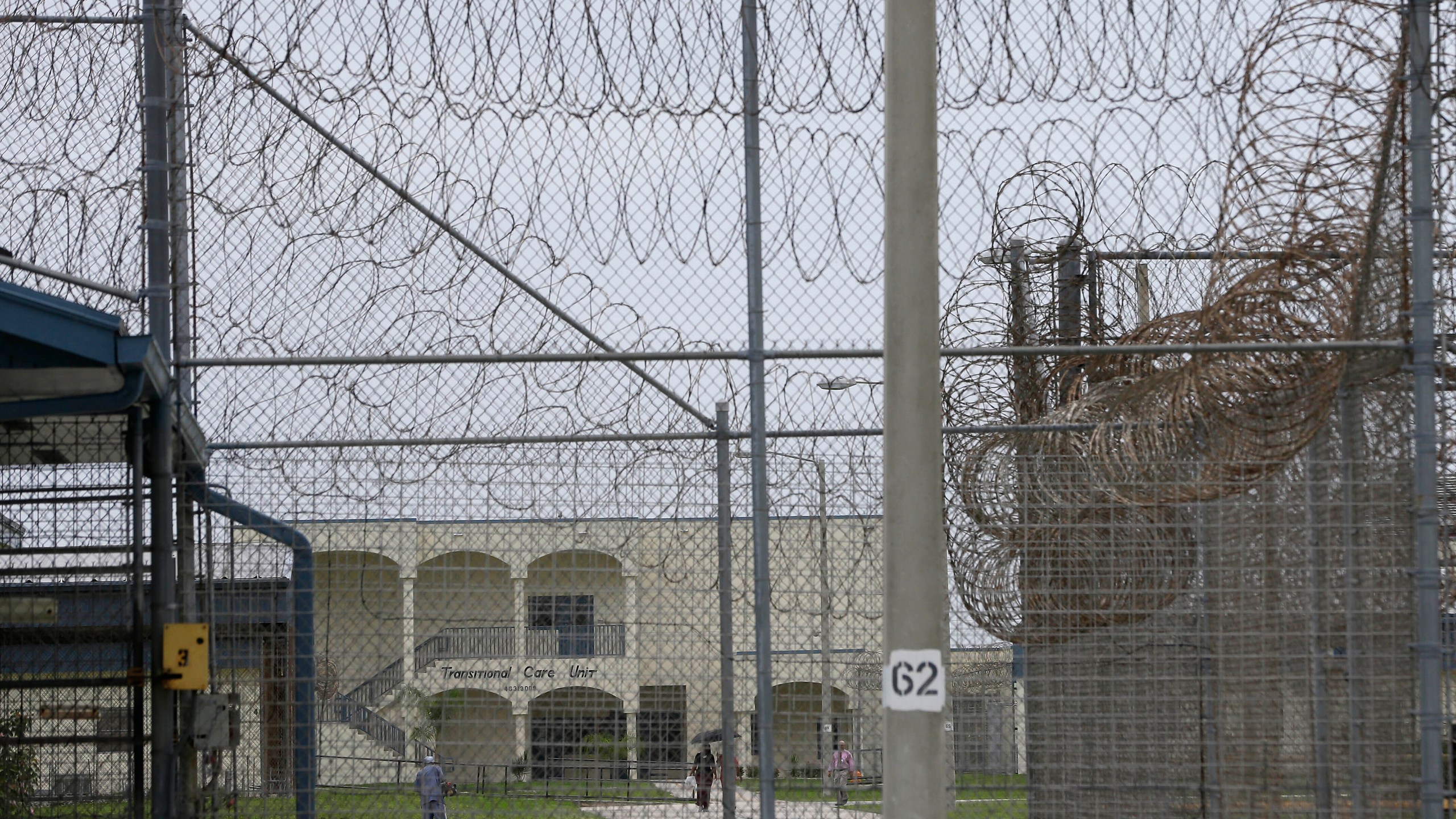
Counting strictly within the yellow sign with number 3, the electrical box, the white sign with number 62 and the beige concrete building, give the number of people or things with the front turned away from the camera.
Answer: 0

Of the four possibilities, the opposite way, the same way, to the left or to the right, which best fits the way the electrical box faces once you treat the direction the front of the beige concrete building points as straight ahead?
the same way

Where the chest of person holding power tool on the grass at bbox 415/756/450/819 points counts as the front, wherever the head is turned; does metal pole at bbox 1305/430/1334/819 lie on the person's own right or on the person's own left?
on the person's own right

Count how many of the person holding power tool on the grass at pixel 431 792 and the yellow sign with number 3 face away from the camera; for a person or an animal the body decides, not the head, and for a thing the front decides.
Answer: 1

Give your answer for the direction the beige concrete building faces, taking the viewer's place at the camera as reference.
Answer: facing the viewer

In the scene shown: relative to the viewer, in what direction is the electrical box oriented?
toward the camera

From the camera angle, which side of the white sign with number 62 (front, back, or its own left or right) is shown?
front

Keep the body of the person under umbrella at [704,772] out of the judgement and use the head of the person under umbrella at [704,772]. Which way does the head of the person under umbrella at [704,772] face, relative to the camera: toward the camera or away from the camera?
toward the camera

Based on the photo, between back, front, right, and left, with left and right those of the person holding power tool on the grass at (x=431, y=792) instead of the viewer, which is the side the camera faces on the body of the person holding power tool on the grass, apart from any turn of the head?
back

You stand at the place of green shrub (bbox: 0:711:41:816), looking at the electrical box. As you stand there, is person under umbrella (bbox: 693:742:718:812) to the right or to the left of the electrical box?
left

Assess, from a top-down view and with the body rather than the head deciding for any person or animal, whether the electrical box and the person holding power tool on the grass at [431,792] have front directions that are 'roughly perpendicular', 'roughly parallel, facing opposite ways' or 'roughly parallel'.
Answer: roughly parallel, facing opposite ways
